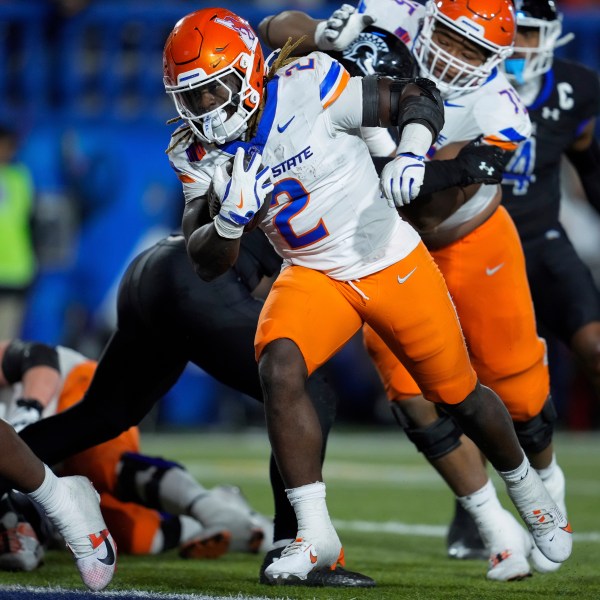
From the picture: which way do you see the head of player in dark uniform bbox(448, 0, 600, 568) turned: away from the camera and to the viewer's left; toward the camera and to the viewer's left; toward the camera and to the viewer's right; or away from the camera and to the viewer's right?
toward the camera and to the viewer's left

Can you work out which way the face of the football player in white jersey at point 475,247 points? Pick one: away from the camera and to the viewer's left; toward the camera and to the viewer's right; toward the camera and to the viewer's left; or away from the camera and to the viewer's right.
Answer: toward the camera and to the viewer's left

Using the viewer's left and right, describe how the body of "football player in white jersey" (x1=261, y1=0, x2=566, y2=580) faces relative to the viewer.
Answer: facing the viewer and to the left of the viewer

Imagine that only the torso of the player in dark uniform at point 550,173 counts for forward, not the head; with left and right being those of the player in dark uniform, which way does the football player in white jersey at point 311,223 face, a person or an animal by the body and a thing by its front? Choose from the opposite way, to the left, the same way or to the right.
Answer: the same way

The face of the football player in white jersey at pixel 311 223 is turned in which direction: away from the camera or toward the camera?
toward the camera

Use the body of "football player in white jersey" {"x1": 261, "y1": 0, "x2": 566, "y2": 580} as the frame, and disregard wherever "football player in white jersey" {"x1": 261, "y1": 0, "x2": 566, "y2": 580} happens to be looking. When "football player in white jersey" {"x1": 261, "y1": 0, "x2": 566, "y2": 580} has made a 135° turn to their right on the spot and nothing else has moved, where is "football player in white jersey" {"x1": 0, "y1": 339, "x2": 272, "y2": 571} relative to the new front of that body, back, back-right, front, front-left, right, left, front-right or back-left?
left

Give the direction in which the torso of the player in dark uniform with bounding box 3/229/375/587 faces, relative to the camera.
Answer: to the viewer's right

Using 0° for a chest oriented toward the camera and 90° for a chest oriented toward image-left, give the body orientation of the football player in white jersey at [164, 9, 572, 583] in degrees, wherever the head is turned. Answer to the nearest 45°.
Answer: approximately 45°

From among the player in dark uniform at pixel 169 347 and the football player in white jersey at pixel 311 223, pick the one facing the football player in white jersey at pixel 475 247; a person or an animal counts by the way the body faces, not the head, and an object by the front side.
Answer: the player in dark uniform

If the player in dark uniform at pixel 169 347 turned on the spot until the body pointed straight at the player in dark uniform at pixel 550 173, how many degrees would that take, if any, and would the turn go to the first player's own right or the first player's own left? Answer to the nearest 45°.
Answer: approximately 45° to the first player's own left

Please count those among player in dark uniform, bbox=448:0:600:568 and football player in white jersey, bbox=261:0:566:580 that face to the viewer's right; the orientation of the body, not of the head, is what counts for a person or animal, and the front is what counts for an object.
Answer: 0

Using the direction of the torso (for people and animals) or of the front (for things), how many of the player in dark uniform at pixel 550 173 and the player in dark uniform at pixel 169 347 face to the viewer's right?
1

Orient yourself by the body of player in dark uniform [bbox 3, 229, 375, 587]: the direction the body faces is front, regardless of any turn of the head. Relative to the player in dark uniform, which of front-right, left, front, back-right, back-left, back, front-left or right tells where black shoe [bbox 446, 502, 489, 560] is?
front

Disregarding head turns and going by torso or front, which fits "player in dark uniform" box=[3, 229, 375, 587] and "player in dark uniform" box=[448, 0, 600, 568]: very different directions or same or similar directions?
very different directions

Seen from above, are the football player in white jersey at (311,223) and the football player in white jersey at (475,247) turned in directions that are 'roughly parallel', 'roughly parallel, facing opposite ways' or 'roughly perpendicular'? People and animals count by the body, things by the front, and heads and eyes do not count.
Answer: roughly parallel
